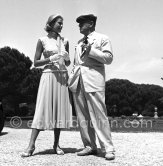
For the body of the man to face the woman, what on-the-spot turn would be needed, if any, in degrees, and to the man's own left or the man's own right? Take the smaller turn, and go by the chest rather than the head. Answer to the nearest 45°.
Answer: approximately 45° to the man's own right

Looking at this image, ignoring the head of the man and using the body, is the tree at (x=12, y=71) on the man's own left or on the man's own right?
on the man's own right

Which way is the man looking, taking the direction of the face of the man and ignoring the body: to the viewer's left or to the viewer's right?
to the viewer's left

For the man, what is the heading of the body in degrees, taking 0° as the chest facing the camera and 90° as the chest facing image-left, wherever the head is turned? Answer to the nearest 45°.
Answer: approximately 45°
